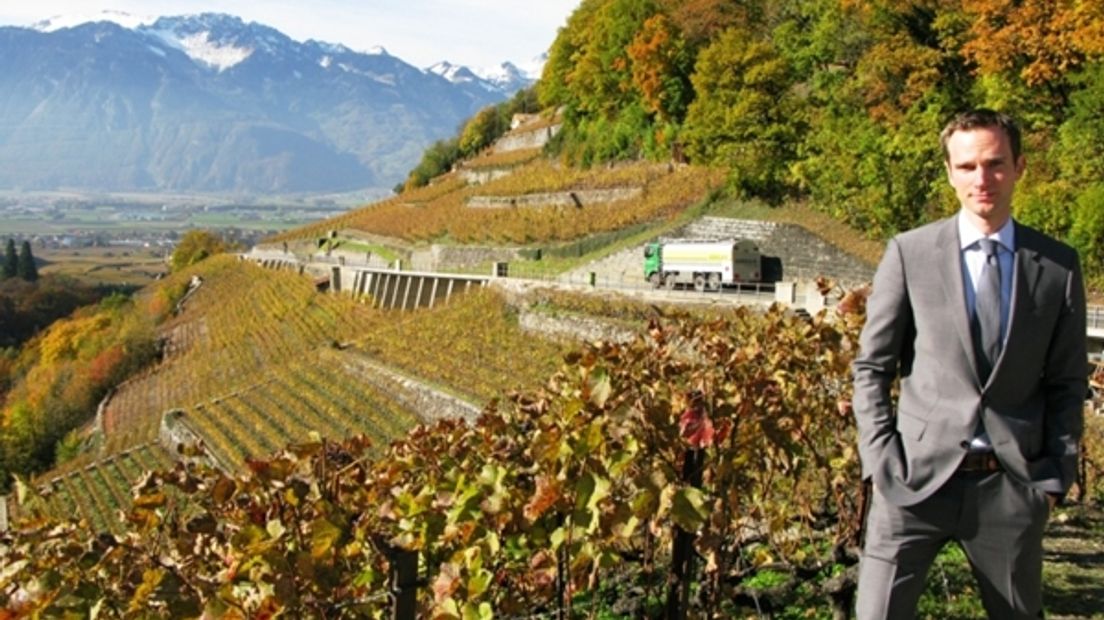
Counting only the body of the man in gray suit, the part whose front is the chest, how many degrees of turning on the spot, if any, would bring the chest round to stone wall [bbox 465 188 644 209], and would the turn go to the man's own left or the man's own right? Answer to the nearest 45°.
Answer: approximately 135° to the man's own right

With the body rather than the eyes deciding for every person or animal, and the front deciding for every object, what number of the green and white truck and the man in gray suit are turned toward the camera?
1

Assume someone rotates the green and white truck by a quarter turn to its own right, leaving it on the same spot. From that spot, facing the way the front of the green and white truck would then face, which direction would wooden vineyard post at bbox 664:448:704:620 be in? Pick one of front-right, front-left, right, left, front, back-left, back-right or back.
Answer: back-right

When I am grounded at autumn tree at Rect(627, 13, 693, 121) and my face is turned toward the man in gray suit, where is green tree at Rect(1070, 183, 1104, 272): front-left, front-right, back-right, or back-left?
front-left

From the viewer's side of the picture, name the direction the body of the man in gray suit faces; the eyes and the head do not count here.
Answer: toward the camera

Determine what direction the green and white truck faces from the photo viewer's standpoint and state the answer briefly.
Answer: facing away from the viewer and to the left of the viewer

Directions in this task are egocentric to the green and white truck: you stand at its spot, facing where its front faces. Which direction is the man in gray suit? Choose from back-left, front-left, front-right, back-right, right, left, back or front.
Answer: back-left

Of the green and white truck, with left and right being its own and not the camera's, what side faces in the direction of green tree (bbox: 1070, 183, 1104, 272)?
back

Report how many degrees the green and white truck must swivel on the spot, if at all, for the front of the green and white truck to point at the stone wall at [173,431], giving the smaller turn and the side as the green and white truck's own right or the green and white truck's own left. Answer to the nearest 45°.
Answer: approximately 45° to the green and white truck's own left

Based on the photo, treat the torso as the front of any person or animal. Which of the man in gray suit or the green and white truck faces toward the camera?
the man in gray suit

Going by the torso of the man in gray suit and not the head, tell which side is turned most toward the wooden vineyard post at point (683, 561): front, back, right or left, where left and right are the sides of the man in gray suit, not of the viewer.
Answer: right

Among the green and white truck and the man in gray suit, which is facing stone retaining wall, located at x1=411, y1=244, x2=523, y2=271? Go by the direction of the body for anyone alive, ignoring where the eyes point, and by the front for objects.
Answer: the green and white truck
